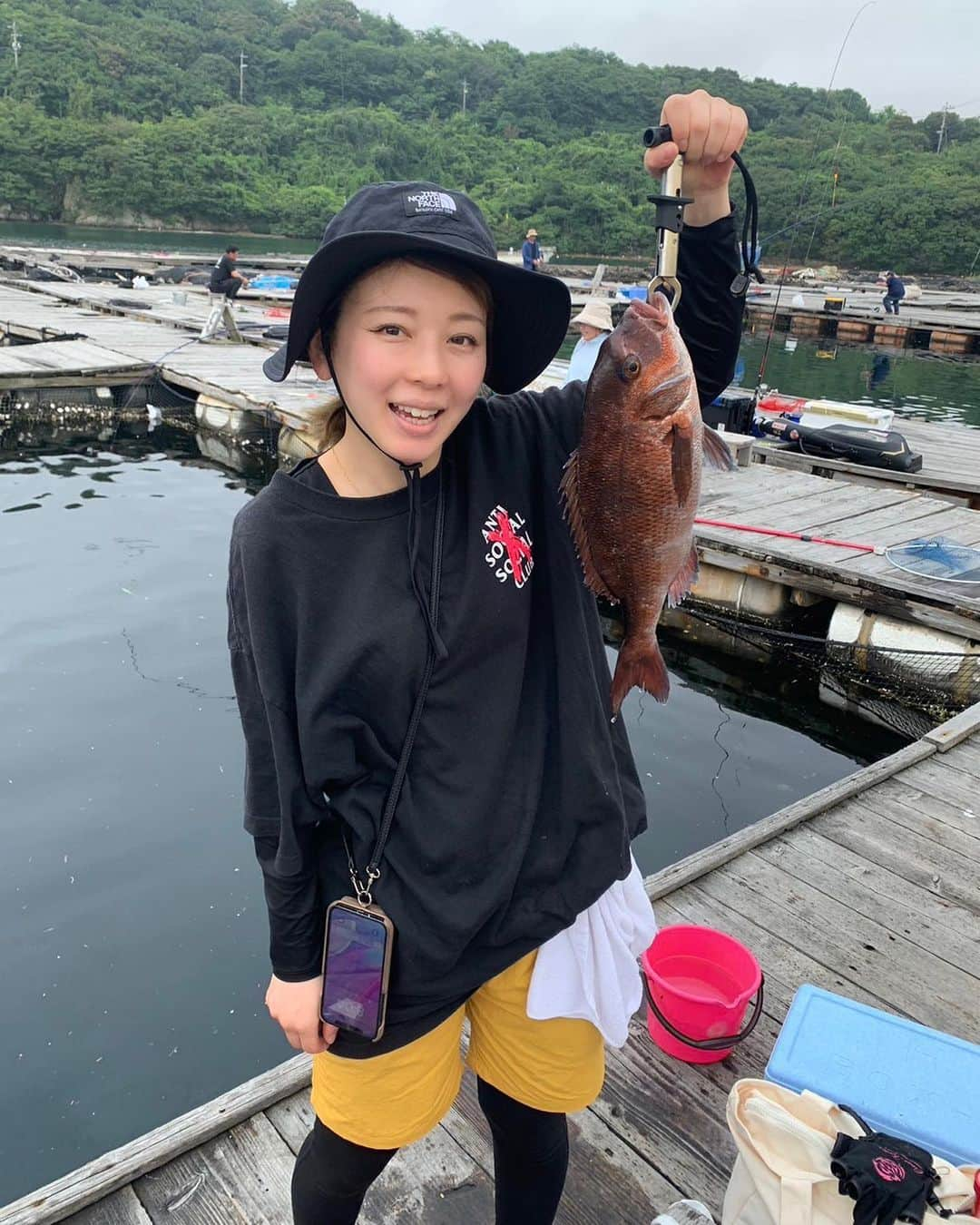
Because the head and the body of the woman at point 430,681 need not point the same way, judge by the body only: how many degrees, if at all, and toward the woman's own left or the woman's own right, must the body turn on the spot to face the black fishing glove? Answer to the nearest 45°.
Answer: approximately 90° to the woman's own left

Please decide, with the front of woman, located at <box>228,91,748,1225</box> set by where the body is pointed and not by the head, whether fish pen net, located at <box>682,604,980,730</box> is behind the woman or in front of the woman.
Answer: behind

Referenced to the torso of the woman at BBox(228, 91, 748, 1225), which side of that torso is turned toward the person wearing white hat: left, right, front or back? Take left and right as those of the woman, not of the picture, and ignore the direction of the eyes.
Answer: back

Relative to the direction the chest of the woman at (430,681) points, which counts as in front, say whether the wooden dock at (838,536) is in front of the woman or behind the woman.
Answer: behind

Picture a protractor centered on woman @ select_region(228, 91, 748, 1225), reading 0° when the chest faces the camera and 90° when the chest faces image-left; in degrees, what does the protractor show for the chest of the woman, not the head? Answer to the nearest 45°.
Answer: approximately 0°

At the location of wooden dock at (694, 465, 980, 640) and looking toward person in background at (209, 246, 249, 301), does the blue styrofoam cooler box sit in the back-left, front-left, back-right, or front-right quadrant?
back-left

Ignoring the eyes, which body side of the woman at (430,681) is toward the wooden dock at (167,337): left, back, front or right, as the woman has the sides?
back

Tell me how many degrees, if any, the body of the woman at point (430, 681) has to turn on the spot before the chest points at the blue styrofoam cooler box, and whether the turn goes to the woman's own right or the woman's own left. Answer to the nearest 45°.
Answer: approximately 90° to the woman's own left
